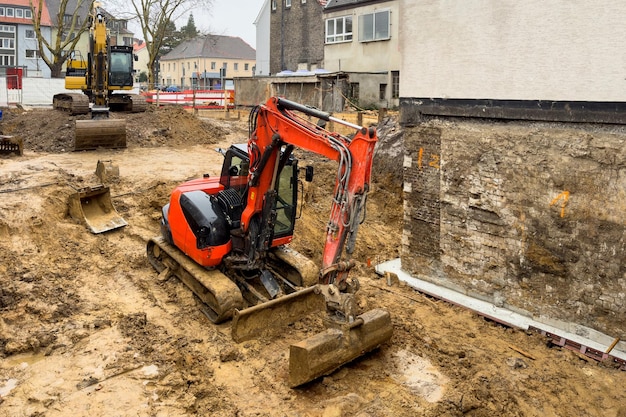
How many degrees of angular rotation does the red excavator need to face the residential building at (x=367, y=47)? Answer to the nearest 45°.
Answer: approximately 135° to its left

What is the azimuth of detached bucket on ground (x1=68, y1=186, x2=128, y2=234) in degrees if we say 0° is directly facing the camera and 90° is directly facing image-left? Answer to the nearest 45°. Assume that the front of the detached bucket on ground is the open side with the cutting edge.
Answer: approximately 315°

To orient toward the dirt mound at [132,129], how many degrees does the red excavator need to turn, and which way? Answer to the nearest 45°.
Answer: approximately 135° to its left

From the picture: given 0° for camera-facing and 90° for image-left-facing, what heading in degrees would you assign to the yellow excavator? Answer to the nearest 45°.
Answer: approximately 0°

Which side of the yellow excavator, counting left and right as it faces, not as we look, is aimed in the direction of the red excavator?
front

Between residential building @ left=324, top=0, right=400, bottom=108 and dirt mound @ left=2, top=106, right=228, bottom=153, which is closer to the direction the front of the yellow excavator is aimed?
the dirt mound

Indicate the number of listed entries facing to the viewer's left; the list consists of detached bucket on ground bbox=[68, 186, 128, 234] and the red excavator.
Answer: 0

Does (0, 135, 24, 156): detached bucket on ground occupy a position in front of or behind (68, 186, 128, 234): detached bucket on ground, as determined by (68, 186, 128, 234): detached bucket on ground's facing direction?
behind

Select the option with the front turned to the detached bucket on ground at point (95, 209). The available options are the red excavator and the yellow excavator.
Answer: the yellow excavator

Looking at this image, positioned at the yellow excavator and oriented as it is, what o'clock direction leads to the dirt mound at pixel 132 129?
The dirt mound is roughly at 11 o'clock from the yellow excavator.
